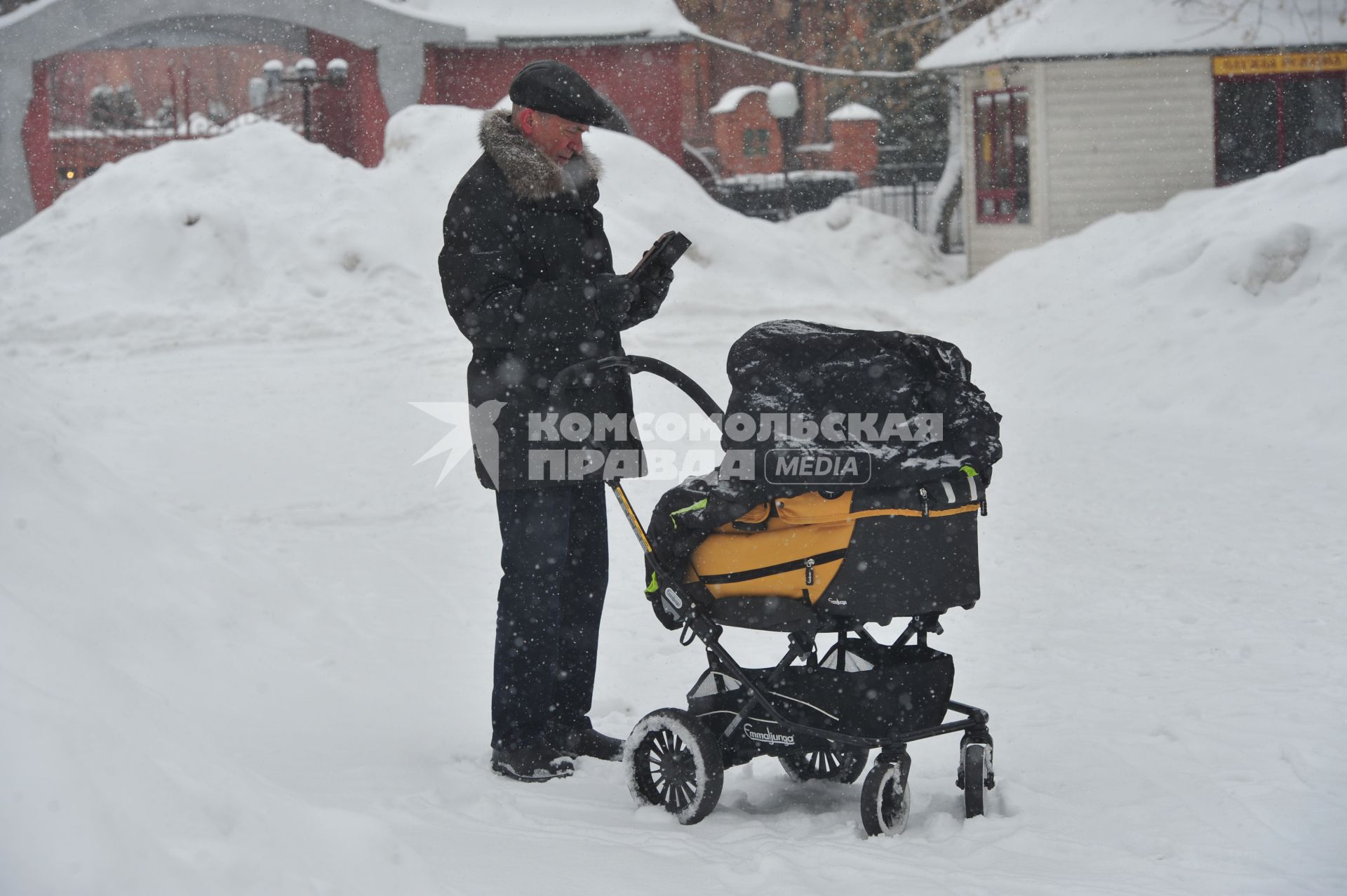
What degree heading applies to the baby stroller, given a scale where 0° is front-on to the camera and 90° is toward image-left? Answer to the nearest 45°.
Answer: approximately 315°

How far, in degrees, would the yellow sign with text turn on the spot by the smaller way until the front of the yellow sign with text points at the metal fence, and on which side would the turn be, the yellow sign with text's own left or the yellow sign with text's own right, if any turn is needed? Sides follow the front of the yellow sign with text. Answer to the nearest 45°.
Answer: approximately 135° to the yellow sign with text's own right

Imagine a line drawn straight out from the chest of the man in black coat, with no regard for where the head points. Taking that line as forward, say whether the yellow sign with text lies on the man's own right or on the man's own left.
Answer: on the man's own left

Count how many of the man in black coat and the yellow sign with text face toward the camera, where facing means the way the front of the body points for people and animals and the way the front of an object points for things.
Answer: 1

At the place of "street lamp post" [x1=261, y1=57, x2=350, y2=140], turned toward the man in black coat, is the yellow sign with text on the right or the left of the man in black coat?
left

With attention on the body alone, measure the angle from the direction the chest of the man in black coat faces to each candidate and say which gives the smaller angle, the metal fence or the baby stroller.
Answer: the baby stroller

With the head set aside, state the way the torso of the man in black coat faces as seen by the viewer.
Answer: to the viewer's right

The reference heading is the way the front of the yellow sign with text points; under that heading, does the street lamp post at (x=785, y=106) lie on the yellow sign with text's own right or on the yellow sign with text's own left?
on the yellow sign with text's own right

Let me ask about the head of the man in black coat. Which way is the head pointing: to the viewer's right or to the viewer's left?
to the viewer's right

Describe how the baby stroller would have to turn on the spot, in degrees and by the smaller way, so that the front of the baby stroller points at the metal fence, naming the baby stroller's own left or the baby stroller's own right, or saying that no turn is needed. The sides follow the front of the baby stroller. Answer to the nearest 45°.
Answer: approximately 135° to the baby stroller's own left

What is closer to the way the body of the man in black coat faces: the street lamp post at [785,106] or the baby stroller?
the baby stroller

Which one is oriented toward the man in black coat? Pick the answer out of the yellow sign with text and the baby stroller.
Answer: the yellow sign with text
